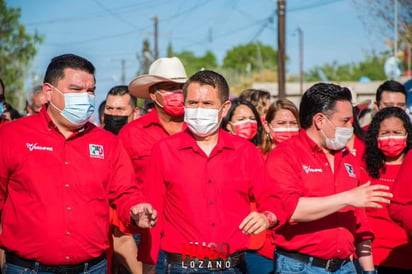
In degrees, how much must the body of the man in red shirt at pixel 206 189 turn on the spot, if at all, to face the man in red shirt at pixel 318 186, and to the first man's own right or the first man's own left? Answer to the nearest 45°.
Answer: approximately 90° to the first man's own left

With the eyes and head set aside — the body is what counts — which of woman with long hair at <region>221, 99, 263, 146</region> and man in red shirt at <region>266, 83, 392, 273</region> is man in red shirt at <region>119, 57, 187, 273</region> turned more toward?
the man in red shirt

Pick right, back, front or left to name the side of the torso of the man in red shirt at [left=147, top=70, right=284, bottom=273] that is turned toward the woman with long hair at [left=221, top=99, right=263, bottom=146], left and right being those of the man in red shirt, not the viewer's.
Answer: back

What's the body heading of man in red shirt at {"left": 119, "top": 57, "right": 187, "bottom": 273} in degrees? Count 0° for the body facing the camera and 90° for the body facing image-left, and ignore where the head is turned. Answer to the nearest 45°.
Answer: approximately 315°

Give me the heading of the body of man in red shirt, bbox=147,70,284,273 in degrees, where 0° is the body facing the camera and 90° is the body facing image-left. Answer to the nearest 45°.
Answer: approximately 0°

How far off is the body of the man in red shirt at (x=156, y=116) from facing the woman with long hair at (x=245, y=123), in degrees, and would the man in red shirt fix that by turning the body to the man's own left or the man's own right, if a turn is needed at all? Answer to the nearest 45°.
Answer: approximately 90° to the man's own left
